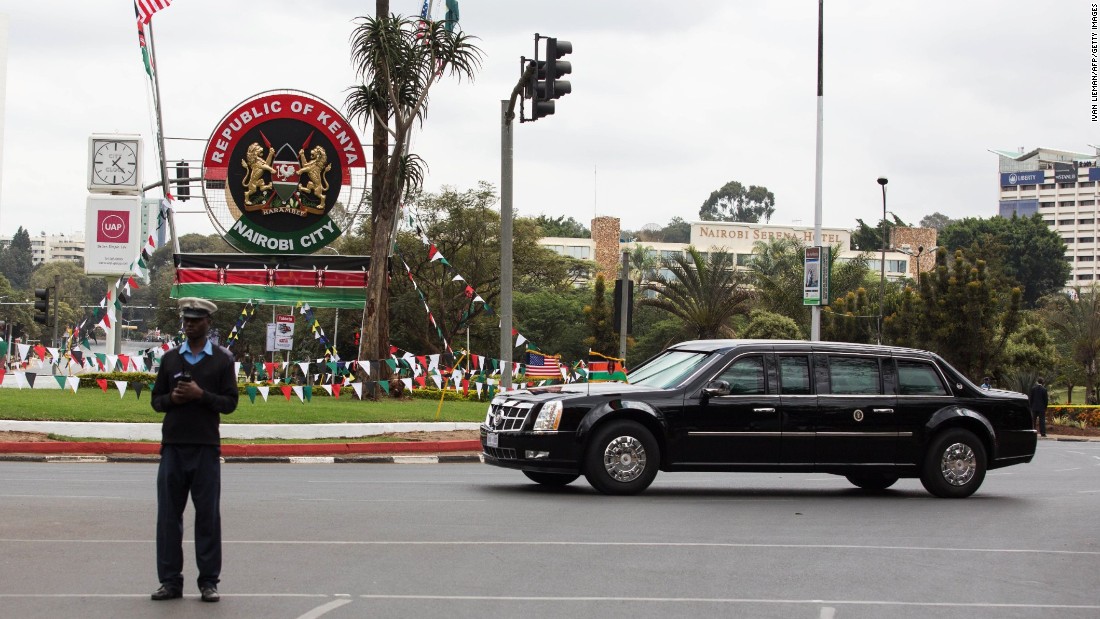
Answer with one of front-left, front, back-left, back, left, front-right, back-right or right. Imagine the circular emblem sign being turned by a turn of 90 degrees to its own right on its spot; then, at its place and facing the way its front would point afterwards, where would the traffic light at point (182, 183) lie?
front-right

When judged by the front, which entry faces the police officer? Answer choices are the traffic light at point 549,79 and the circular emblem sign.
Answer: the circular emblem sign

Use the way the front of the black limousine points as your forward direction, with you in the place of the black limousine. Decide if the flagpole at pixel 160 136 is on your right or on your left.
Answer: on your right

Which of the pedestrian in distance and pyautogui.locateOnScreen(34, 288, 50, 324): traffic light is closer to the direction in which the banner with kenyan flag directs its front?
the pedestrian in distance

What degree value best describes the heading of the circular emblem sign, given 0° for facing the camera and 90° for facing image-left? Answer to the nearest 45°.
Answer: approximately 0°

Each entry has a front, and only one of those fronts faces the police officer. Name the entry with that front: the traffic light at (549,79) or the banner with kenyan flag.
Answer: the banner with kenyan flag

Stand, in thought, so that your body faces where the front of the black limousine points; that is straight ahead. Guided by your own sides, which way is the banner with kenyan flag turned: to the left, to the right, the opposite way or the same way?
to the left
